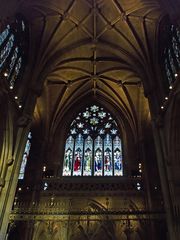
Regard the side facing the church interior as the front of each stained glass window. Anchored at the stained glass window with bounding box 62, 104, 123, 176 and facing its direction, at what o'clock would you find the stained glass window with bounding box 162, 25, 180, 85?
the stained glass window with bounding box 162, 25, 180, 85 is roughly at 11 o'clock from the stained glass window with bounding box 62, 104, 123, 176.

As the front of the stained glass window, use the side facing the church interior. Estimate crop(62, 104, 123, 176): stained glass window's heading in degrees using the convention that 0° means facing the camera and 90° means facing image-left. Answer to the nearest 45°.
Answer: approximately 0°

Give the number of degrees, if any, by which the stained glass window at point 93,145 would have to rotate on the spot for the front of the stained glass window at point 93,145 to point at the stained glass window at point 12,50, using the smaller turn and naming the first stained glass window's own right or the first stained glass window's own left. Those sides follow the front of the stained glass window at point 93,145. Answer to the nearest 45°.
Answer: approximately 45° to the first stained glass window's own right
